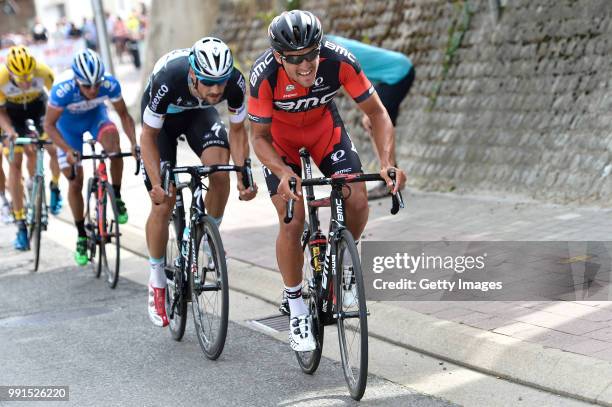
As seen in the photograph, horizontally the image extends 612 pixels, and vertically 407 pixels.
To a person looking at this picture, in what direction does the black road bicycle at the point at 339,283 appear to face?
facing the viewer

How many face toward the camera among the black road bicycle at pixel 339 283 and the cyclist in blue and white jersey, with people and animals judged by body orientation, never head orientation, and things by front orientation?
2

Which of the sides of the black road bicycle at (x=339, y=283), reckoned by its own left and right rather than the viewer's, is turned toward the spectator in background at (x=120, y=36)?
back

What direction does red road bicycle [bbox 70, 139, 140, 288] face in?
toward the camera

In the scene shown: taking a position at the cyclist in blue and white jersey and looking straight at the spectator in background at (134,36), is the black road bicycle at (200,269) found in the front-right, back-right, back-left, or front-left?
back-right

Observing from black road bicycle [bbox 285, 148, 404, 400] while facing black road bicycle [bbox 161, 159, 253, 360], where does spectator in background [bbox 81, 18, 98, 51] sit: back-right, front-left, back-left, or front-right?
front-right

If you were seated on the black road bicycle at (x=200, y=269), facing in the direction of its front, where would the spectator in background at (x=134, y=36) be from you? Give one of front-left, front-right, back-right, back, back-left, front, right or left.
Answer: back

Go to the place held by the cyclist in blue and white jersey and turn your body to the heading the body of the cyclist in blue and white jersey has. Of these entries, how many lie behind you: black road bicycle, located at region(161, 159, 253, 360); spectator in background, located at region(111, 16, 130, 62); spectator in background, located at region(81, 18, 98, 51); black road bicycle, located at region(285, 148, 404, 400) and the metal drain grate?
2

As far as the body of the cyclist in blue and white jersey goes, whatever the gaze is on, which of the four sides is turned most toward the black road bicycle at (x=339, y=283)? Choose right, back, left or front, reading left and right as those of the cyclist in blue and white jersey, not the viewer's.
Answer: front

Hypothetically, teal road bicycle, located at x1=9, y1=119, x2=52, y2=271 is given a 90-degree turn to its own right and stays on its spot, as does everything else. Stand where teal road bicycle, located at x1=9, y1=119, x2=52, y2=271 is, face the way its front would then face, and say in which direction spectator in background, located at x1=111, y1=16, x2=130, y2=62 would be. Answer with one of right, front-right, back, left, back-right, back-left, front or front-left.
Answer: right
